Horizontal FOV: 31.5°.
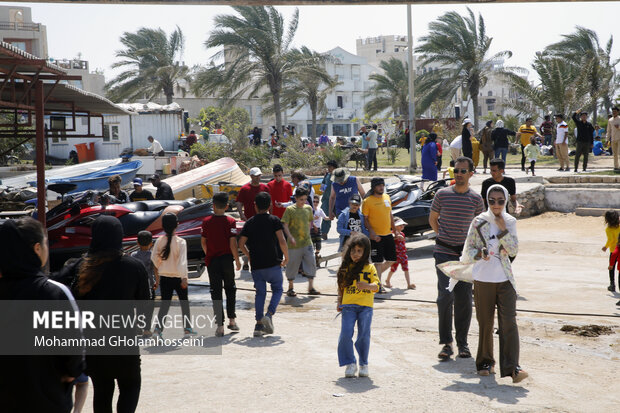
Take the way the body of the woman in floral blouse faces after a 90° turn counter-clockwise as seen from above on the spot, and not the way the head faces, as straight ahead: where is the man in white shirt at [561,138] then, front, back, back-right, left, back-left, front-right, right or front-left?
left

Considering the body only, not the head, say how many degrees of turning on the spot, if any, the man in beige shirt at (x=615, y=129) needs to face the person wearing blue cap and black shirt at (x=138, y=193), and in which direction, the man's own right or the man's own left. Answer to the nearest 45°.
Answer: approximately 45° to the man's own right

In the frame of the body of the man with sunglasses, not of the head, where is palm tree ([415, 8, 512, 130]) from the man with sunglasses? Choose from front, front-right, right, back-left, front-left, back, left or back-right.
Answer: back

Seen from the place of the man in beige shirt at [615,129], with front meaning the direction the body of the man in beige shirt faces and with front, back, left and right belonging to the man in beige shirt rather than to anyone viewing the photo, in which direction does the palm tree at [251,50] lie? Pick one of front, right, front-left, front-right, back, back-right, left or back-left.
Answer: back-right

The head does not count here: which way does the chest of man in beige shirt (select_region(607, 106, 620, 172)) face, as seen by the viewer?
toward the camera

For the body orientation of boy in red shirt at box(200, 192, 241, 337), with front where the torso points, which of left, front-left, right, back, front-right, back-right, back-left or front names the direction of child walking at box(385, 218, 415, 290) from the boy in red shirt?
front-right

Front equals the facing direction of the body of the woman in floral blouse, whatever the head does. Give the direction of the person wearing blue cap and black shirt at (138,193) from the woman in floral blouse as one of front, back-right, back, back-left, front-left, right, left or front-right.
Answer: back-right

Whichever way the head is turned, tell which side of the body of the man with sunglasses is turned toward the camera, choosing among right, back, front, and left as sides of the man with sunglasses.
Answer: front

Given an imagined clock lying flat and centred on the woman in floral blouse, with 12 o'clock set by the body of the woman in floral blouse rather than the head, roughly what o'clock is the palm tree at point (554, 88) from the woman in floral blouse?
The palm tree is roughly at 6 o'clock from the woman in floral blouse.

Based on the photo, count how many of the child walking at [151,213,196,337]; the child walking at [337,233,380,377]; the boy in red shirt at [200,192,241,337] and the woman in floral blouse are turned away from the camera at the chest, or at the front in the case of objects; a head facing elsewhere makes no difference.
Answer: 2

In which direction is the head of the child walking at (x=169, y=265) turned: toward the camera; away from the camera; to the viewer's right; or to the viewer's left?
away from the camera

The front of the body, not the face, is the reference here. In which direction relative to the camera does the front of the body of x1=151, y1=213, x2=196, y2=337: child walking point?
away from the camera
